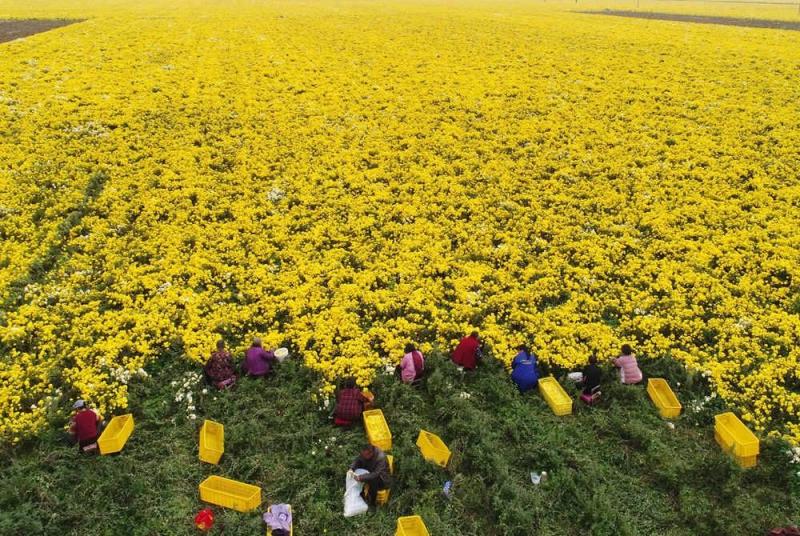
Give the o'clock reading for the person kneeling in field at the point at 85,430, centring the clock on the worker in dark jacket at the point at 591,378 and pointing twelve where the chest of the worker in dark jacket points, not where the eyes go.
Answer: The person kneeling in field is roughly at 8 o'clock from the worker in dark jacket.

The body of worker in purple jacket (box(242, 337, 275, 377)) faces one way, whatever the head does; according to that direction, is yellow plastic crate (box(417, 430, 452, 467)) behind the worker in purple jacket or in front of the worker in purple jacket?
behind

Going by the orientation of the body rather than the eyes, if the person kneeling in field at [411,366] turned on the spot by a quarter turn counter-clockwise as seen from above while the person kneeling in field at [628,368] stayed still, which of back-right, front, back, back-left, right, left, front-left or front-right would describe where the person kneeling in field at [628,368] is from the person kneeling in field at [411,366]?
back

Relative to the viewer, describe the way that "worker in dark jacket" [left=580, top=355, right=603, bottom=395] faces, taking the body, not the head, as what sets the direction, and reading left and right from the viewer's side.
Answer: facing away from the viewer

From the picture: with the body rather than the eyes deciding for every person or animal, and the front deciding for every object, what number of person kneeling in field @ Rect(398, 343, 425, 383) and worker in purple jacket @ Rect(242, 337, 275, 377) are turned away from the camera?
2

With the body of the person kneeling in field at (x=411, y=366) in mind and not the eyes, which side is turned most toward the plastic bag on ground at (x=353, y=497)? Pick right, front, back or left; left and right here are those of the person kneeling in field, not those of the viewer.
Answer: back

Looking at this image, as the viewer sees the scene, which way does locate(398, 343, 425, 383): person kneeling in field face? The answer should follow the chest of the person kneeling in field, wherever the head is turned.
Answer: away from the camera

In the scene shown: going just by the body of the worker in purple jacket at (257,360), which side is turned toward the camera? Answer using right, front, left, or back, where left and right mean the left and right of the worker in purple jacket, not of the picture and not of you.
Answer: back

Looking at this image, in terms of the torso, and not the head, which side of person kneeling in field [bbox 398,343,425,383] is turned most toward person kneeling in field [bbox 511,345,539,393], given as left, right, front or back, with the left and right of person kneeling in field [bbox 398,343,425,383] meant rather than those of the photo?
right
